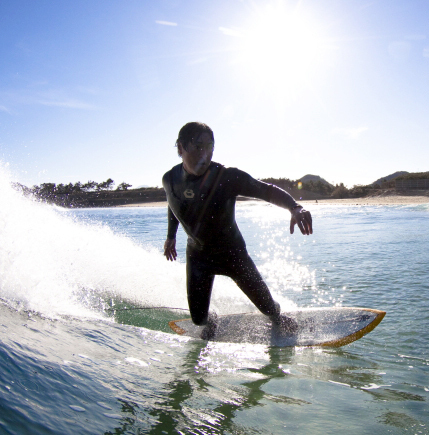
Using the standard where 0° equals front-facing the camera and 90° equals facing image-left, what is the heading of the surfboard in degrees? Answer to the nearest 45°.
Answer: approximately 270°

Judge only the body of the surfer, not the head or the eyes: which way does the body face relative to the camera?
toward the camera
